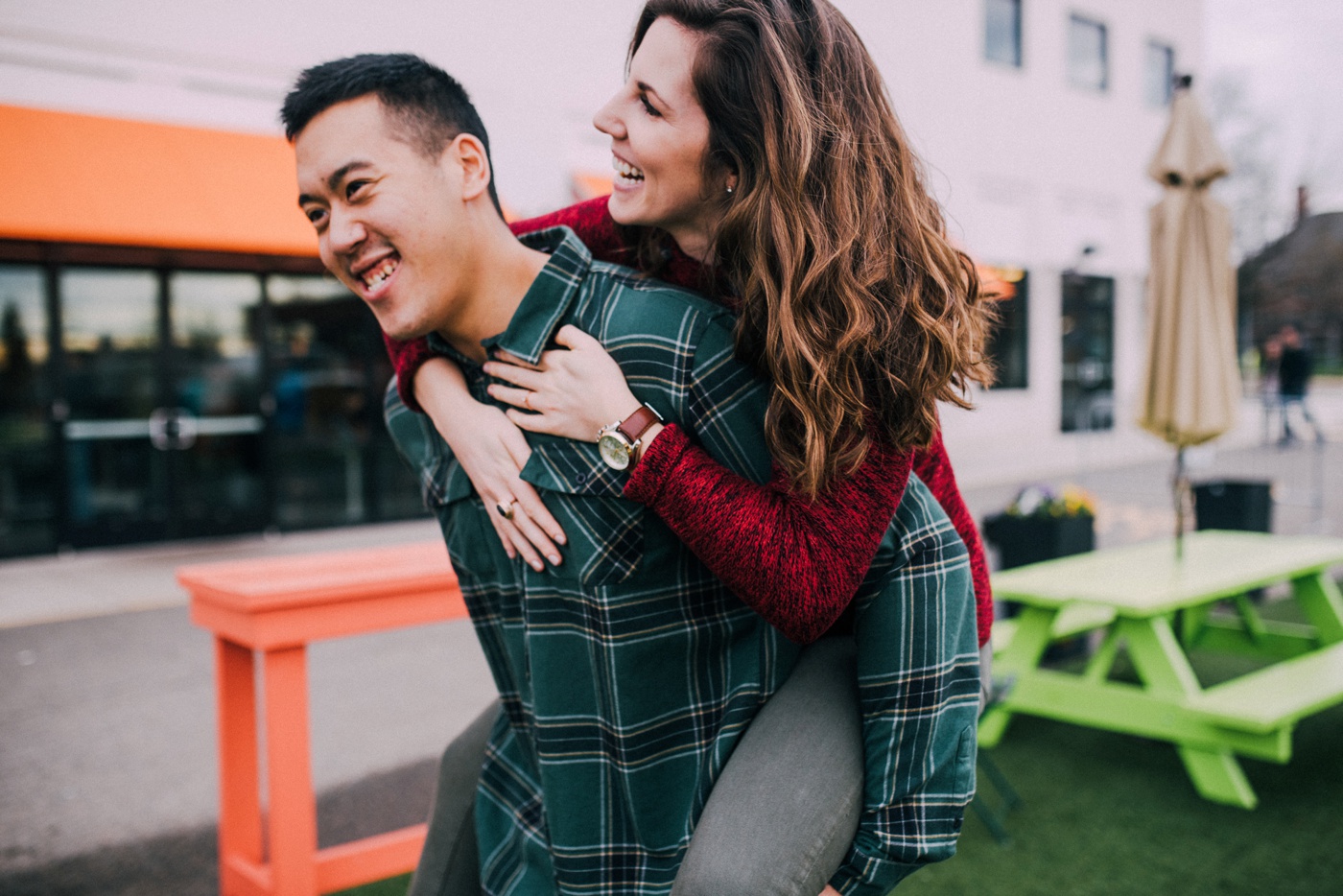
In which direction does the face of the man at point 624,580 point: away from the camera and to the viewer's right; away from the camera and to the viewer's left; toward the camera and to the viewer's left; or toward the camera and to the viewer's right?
toward the camera and to the viewer's left

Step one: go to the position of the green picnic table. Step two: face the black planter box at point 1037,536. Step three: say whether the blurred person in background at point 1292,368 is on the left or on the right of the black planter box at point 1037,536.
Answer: right

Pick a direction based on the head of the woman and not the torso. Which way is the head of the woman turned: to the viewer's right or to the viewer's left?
to the viewer's left

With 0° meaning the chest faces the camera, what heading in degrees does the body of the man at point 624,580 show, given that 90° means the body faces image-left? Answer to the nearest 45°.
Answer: approximately 45°

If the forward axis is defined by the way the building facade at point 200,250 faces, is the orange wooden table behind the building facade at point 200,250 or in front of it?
in front

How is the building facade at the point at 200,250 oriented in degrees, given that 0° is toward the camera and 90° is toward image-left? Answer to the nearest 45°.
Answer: approximately 315°

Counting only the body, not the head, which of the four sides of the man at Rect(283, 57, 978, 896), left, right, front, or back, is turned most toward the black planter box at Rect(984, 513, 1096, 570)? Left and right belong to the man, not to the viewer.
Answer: back

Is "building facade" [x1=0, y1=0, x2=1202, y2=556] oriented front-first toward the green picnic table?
yes

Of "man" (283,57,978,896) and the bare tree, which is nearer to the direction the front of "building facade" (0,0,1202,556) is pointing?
the man
